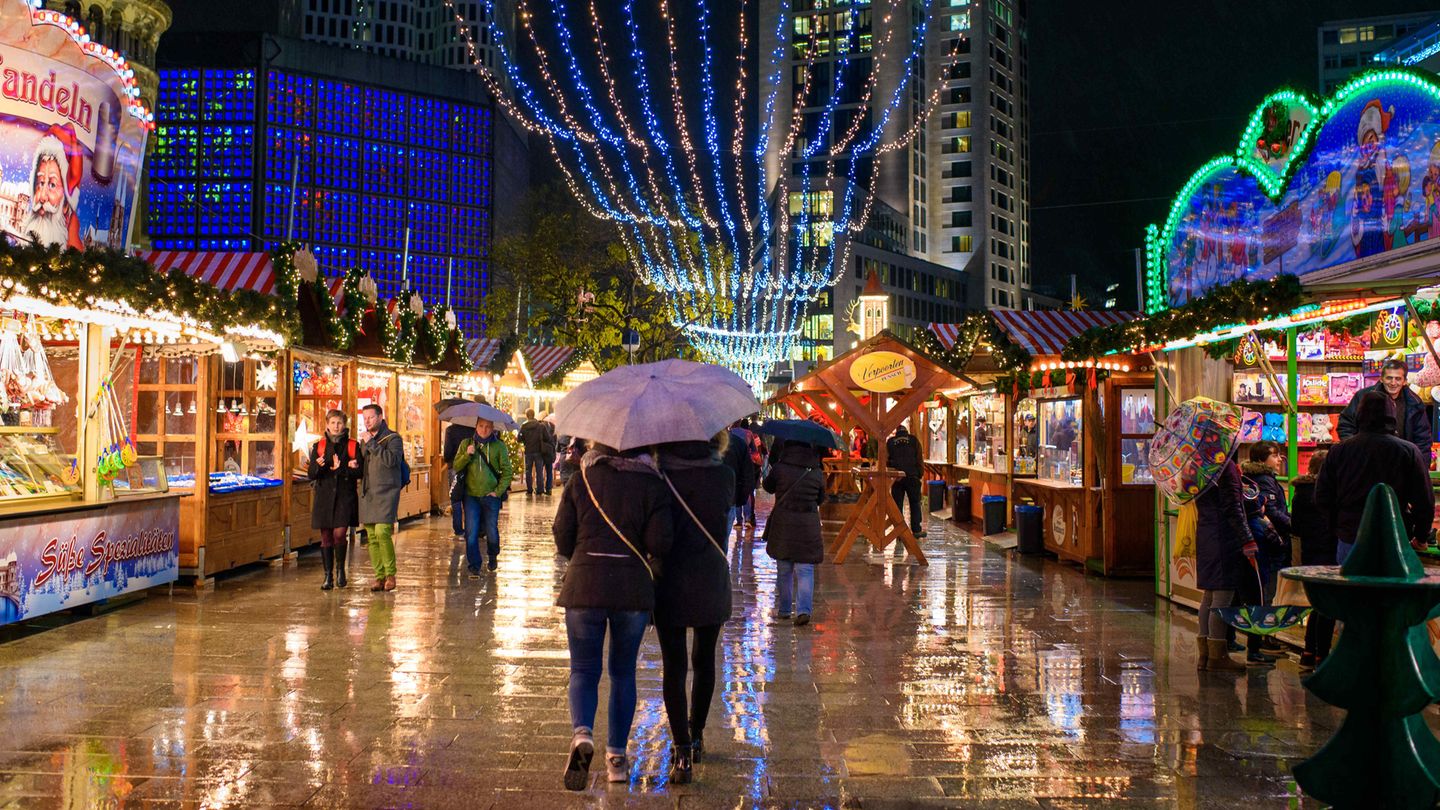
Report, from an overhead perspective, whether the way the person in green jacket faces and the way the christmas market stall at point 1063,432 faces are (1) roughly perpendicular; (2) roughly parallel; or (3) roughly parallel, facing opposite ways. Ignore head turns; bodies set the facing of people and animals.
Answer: roughly perpendicular

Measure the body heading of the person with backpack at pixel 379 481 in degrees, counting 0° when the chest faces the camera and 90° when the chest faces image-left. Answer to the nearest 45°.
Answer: approximately 45°

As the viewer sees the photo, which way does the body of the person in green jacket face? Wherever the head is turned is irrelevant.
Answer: toward the camera

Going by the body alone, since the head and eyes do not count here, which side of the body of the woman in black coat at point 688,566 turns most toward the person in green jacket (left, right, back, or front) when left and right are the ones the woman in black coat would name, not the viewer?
front

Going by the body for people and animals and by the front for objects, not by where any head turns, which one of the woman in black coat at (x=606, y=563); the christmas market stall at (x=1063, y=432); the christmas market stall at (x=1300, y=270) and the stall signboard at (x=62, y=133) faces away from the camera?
the woman in black coat

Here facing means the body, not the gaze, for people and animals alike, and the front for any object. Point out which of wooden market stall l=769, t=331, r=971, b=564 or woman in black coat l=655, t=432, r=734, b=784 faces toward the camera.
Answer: the wooden market stall

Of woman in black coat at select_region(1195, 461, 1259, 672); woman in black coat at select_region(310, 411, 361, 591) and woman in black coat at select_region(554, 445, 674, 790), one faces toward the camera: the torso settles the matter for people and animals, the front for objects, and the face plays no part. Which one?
woman in black coat at select_region(310, 411, 361, 591)

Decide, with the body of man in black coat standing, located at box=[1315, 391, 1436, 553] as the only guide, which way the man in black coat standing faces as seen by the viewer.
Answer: away from the camera

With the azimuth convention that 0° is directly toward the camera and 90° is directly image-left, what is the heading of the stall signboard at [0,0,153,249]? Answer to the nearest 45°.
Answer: approximately 315°

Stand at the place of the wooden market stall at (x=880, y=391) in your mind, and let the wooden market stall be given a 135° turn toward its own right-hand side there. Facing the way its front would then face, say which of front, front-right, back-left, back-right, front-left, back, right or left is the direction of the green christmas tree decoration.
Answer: back-left

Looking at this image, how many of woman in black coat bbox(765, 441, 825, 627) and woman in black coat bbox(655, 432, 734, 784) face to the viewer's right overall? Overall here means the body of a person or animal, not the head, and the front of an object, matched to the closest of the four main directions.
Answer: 0

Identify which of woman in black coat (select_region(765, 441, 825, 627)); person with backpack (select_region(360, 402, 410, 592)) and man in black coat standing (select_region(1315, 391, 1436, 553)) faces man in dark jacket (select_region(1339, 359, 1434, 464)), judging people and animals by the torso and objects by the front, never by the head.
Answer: the man in black coat standing

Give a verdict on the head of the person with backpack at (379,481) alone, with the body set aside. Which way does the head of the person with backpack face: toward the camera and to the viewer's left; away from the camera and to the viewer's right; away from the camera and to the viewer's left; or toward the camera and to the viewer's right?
toward the camera and to the viewer's left

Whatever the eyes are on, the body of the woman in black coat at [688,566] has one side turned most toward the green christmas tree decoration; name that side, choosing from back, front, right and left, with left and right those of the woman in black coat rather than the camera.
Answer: right

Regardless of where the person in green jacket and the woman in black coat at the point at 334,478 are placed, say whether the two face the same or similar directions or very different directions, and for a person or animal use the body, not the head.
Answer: same or similar directions

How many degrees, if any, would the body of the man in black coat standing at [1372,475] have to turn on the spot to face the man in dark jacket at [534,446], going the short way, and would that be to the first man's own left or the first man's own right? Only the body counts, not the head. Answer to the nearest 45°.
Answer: approximately 45° to the first man's own left

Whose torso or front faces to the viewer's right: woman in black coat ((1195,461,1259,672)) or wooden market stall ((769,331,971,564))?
the woman in black coat

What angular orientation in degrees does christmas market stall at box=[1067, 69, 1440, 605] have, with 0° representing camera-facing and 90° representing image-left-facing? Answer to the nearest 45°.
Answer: approximately 45°

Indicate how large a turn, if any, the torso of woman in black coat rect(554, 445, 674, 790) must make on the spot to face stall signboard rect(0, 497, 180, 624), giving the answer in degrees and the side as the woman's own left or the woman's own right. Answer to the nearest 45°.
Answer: approximately 45° to the woman's own left

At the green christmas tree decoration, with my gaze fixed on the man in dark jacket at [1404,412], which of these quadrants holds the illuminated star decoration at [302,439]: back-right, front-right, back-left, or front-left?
front-left

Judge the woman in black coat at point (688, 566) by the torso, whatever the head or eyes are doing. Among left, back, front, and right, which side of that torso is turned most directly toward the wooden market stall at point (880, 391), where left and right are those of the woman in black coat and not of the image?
front
